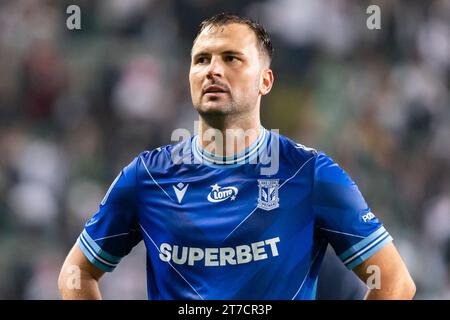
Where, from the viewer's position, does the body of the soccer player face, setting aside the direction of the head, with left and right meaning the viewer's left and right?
facing the viewer

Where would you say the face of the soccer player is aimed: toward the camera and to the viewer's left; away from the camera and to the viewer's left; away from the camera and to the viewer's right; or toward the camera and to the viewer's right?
toward the camera and to the viewer's left
